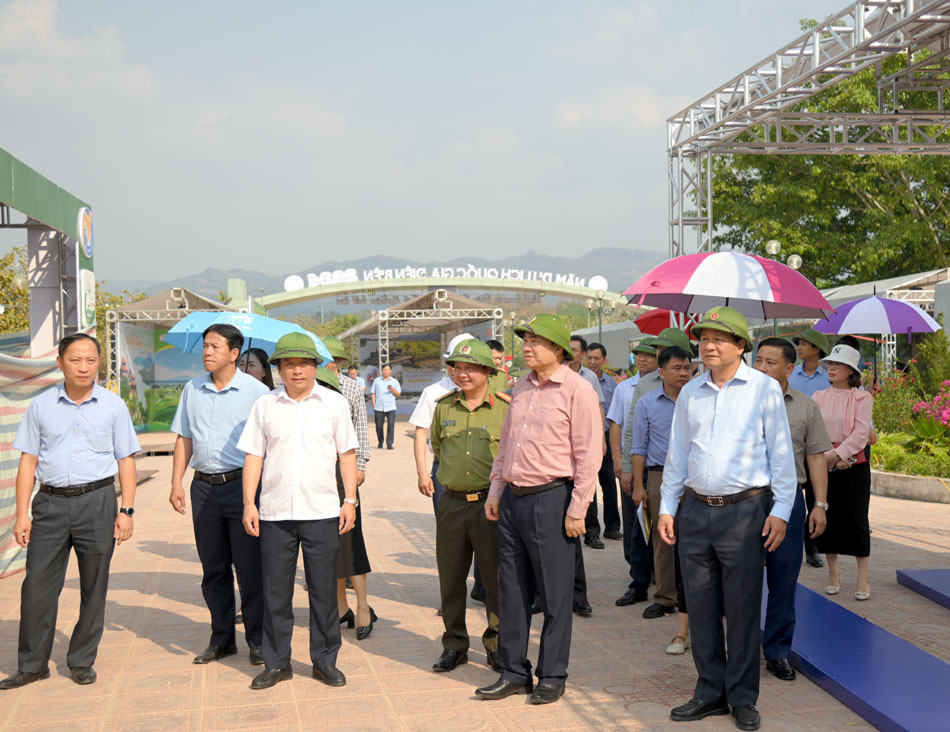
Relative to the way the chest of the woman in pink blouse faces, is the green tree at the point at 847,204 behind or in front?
behind

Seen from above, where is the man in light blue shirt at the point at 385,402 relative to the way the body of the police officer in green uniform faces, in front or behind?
behind

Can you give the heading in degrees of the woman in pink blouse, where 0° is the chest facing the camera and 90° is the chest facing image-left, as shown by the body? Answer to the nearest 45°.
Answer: approximately 45°

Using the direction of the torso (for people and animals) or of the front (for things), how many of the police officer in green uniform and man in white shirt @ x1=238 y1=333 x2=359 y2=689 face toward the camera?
2

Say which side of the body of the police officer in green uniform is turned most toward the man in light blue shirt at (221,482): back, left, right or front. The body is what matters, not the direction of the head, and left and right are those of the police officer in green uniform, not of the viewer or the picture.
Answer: right

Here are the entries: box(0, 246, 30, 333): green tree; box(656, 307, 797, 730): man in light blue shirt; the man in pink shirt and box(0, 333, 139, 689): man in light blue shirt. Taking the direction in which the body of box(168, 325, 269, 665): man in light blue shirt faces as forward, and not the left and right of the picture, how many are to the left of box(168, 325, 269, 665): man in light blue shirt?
2

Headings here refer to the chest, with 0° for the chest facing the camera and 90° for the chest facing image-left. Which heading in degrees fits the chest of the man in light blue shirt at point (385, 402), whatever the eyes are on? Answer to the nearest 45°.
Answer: approximately 0°

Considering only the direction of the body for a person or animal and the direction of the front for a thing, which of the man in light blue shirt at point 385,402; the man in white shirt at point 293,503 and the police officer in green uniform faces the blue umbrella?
the man in light blue shirt
